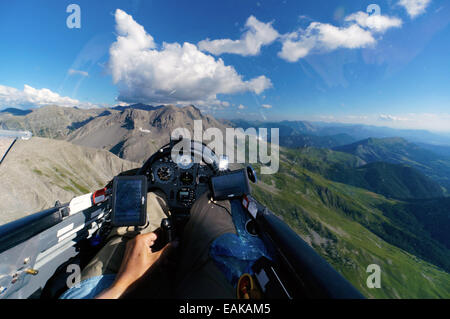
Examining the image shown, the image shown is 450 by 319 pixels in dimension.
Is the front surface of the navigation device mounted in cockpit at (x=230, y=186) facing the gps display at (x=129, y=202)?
no

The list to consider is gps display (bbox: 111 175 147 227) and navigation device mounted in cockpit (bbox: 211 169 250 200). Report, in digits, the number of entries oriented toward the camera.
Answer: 2

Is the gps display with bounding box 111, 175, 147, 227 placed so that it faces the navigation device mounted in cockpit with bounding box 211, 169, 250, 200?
no

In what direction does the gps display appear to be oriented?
toward the camera
